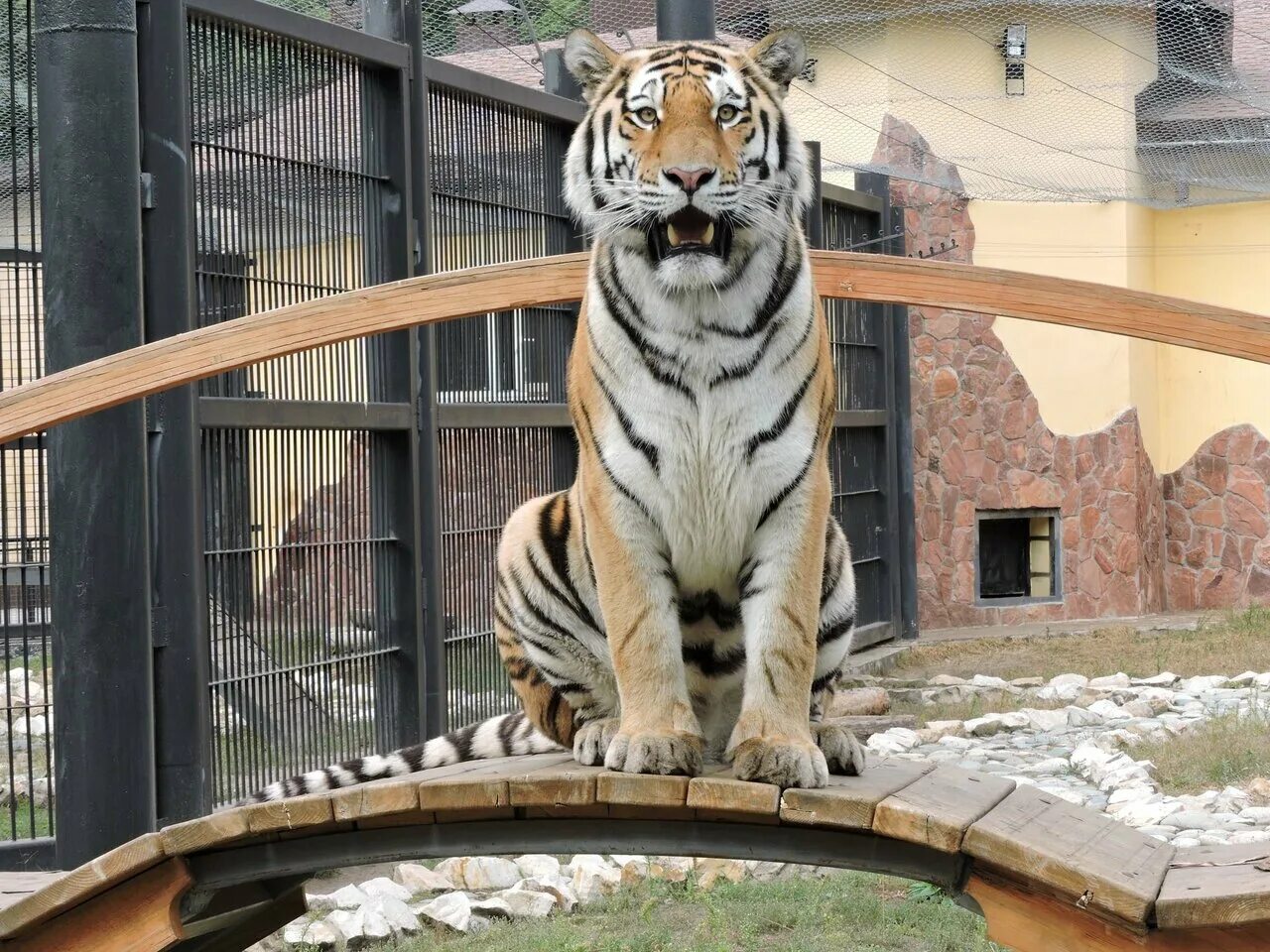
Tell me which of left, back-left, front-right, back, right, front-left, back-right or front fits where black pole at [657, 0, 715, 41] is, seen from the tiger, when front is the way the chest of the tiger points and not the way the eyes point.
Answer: back

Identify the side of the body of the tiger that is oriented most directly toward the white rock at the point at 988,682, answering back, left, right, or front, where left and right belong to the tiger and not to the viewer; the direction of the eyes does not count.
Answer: back

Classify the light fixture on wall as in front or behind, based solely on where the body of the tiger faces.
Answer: behind

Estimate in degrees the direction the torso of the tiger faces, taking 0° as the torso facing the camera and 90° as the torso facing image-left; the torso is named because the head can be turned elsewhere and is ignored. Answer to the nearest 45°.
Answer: approximately 0°

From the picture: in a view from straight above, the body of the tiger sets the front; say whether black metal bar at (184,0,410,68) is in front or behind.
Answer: behind

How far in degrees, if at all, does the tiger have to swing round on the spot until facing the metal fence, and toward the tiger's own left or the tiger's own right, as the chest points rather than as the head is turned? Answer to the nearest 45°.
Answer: approximately 135° to the tiger's own right

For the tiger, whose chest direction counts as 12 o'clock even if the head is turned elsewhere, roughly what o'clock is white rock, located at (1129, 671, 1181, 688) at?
The white rock is roughly at 7 o'clock from the tiger.
